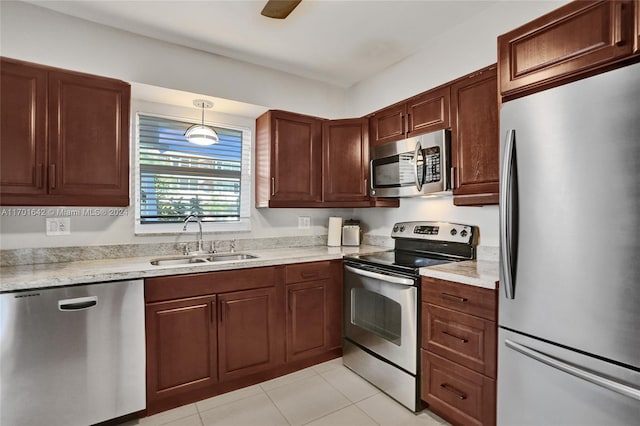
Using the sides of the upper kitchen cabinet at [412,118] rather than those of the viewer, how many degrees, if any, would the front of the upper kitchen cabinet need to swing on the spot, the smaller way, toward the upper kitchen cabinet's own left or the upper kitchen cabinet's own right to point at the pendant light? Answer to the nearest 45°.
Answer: approximately 45° to the upper kitchen cabinet's own right

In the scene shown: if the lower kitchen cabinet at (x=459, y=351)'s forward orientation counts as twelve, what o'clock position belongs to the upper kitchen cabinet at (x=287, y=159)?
The upper kitchen cabinet is roughly at 2 o'clock from the lower kitchen cabinet.

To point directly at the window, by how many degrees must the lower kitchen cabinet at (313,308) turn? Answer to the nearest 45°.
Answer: approximately 135° to its right

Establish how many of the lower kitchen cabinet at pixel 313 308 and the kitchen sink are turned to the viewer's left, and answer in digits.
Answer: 0

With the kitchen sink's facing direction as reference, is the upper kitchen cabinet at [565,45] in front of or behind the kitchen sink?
in front

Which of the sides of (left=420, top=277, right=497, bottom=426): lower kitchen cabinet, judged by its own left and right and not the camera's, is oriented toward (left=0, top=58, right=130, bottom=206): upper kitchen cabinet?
front

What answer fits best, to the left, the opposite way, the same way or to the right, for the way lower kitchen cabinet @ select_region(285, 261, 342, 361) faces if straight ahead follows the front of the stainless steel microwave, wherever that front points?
to the left

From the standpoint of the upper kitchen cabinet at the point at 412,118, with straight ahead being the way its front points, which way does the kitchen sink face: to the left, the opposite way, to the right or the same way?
to the left

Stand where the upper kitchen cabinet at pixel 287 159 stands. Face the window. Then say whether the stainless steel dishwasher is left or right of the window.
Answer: left

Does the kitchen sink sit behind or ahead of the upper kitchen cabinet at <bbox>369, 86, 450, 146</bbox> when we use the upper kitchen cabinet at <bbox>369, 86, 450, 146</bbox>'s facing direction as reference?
ahead

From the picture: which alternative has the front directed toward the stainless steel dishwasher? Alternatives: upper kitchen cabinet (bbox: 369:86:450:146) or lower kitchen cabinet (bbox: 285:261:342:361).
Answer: the upper kitchen cabinet

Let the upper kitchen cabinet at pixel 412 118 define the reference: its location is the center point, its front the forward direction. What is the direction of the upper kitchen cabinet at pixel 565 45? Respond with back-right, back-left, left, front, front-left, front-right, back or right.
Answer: left
